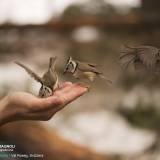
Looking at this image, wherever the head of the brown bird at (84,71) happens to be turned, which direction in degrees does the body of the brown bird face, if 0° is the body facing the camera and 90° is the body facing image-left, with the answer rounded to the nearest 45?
approximately 90°
